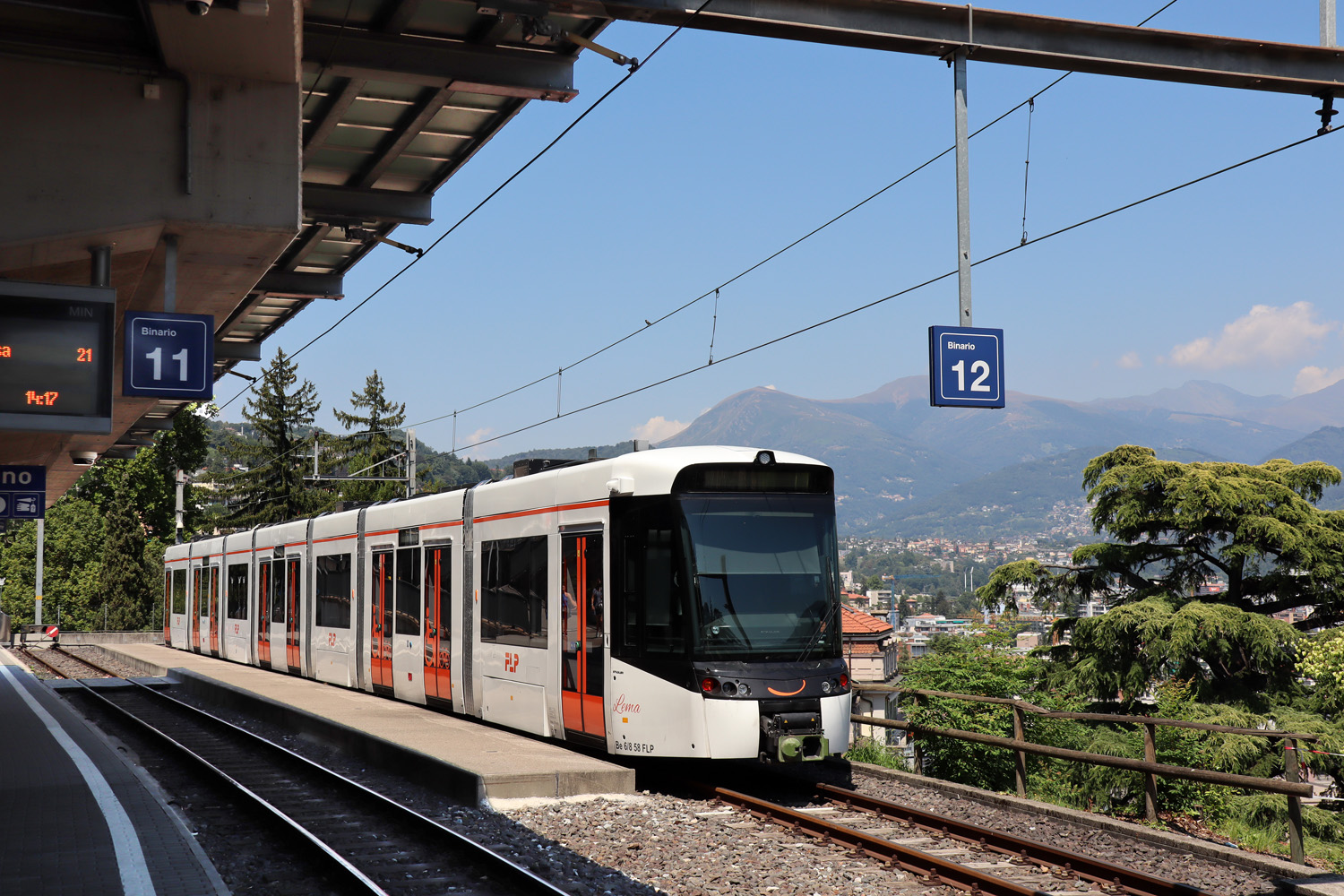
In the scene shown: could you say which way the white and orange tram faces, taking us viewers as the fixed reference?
facing the viewer and to the right of the viewer

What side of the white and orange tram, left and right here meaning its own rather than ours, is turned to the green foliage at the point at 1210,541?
left

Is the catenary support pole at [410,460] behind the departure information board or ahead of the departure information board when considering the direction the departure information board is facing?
behind

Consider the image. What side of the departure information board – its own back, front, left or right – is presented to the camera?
front

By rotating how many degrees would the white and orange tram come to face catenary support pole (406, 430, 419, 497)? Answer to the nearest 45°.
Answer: approximately 135° to its left

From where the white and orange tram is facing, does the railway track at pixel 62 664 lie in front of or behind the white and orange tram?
behind

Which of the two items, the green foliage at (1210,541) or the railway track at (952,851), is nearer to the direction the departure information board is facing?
the railway track
